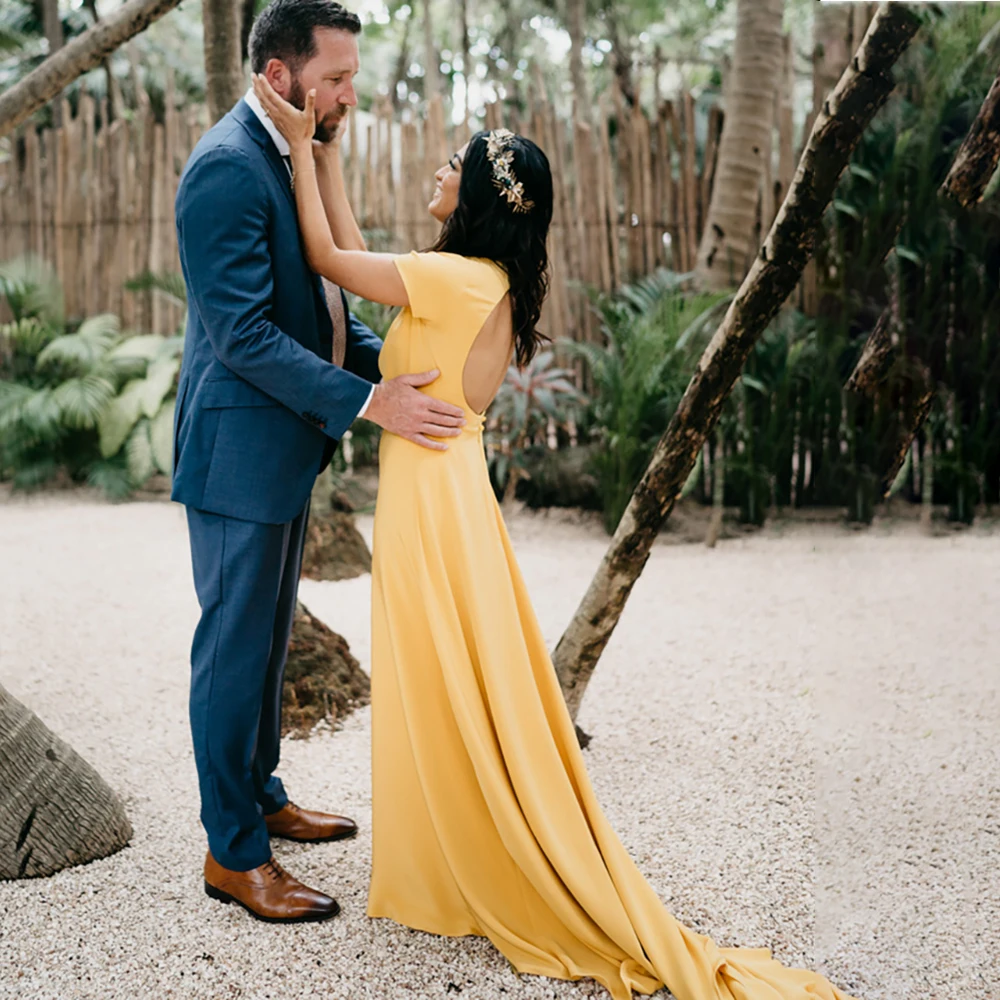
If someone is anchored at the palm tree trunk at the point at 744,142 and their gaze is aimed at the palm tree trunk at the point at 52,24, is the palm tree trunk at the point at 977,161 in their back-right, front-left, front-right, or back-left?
back-left

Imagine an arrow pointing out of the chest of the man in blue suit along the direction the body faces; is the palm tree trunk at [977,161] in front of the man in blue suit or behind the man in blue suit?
in front

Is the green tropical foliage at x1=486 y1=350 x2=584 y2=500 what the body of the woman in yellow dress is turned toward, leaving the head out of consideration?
no

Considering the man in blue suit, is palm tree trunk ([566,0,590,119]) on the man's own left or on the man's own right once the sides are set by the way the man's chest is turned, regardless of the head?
on the man's own left

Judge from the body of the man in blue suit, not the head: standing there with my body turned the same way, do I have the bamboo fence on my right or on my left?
on my left

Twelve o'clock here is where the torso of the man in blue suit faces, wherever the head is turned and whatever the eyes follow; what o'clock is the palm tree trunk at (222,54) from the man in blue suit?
The palm tree trunk is roughly at 9 o'clock from the man in blue suit.

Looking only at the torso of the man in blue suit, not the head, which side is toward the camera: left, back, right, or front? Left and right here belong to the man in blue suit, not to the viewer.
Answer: right

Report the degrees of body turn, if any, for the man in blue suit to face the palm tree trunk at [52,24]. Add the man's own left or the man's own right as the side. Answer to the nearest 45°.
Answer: approximately 90° to the man's own left

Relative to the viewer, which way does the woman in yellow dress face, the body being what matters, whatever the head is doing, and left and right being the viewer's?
facing to the left of the viewer

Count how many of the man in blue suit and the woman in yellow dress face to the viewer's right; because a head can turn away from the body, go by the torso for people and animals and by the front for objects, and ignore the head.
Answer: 1

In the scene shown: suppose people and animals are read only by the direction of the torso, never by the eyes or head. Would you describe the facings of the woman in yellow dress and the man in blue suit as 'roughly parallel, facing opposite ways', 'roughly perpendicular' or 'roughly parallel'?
roughly parallel, facing opposite ways
